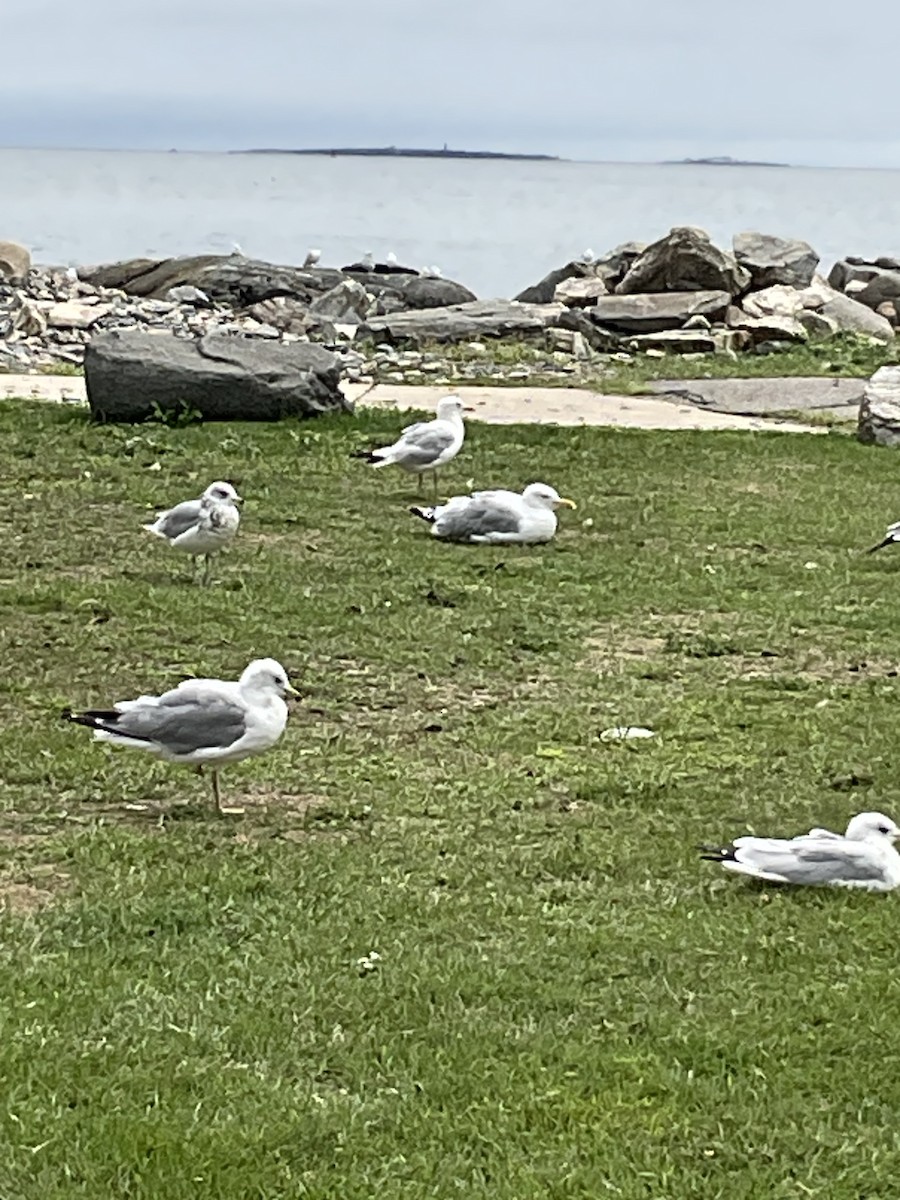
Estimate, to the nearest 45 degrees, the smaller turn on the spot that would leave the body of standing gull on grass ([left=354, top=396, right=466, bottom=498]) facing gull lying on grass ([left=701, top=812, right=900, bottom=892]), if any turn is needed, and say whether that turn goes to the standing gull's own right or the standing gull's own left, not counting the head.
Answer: approximately 90° to the standing gull's own right

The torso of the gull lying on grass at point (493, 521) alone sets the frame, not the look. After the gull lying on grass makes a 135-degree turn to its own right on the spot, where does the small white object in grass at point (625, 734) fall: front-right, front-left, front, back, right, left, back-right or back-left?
front-left

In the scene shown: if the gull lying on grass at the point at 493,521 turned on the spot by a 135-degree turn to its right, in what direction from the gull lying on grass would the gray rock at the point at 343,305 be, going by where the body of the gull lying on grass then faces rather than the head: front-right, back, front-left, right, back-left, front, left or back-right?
back-right

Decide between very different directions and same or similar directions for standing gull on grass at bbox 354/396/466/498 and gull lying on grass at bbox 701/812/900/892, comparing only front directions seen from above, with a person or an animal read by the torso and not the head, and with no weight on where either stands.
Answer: same or similar directions

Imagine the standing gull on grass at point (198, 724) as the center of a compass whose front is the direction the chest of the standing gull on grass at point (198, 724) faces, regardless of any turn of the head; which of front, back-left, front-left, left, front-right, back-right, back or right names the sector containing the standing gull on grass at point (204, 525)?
left

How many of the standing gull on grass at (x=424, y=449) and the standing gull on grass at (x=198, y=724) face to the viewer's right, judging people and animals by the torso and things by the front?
2

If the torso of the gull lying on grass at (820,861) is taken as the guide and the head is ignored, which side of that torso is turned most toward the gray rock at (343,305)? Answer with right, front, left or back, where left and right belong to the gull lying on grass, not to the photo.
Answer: left

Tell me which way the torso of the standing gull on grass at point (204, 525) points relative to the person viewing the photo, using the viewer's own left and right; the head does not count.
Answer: facing the viewer and to the right of the viewer

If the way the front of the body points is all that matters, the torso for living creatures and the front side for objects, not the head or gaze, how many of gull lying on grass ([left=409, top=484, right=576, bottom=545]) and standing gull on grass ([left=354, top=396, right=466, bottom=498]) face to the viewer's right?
2

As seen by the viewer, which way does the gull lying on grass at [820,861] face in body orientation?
to the viewer's right

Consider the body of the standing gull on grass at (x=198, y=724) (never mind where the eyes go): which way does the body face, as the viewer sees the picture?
to the viewer's right

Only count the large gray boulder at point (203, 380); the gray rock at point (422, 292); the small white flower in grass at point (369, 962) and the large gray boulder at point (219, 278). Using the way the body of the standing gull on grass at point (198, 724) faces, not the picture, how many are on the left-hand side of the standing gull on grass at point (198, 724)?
3

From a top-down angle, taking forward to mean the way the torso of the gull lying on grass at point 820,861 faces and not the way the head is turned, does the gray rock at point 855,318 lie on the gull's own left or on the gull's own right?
on the gull's own left

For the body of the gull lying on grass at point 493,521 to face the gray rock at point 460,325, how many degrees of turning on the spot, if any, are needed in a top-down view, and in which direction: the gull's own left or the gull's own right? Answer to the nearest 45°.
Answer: approximately 90° to the gull's own left

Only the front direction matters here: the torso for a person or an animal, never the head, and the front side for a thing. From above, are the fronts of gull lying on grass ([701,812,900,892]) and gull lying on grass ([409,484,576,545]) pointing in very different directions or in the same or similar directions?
same or similar directions

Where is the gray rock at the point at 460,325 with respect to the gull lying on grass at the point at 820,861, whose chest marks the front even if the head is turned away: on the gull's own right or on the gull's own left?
on the gull's own left

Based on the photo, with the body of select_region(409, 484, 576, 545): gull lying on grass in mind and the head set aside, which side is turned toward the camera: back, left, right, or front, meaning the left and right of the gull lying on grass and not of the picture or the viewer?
right

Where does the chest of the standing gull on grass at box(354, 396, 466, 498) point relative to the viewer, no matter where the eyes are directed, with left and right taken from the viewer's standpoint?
facing to the right of the viewer
